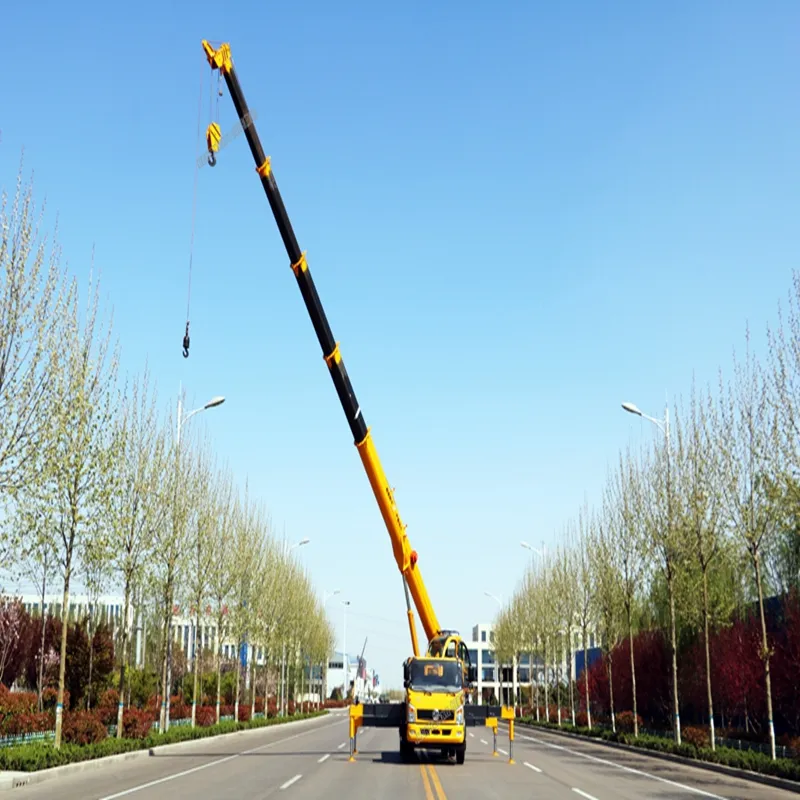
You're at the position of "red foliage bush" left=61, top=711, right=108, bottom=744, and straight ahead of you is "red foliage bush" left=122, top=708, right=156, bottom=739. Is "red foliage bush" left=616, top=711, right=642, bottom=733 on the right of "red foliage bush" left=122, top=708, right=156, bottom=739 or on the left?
right

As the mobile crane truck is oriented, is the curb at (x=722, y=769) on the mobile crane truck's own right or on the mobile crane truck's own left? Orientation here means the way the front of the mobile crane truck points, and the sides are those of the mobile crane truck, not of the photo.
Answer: on the mobile crane truck's own left

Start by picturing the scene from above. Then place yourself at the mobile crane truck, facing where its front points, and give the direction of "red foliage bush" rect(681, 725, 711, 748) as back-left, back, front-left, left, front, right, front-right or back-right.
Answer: back-left

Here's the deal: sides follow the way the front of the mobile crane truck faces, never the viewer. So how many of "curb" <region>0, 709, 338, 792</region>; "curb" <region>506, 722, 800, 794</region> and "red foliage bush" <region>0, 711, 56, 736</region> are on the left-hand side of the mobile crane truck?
1

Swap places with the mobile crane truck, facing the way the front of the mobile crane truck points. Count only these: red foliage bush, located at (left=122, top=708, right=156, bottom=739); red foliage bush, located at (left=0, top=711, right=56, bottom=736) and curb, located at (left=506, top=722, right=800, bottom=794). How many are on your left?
1

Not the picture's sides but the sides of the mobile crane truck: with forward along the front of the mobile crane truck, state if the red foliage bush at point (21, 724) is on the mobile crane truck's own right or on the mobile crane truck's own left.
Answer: on the mobile crane truck's own right

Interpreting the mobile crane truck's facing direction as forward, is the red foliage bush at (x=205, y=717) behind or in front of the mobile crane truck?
behind

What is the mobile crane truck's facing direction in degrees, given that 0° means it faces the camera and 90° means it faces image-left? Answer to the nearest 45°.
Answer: approximately 0°

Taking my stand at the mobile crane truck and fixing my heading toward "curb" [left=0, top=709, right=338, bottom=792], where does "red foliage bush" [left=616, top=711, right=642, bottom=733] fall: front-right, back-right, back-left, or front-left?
back-right

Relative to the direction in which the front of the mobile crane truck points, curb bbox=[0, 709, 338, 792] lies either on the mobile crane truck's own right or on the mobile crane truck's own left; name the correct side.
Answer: on the mobile crane truck's own right

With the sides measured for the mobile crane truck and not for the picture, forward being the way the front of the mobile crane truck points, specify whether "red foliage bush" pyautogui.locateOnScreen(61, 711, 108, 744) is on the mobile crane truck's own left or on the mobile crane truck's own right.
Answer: on the mobile crane truck's own right
